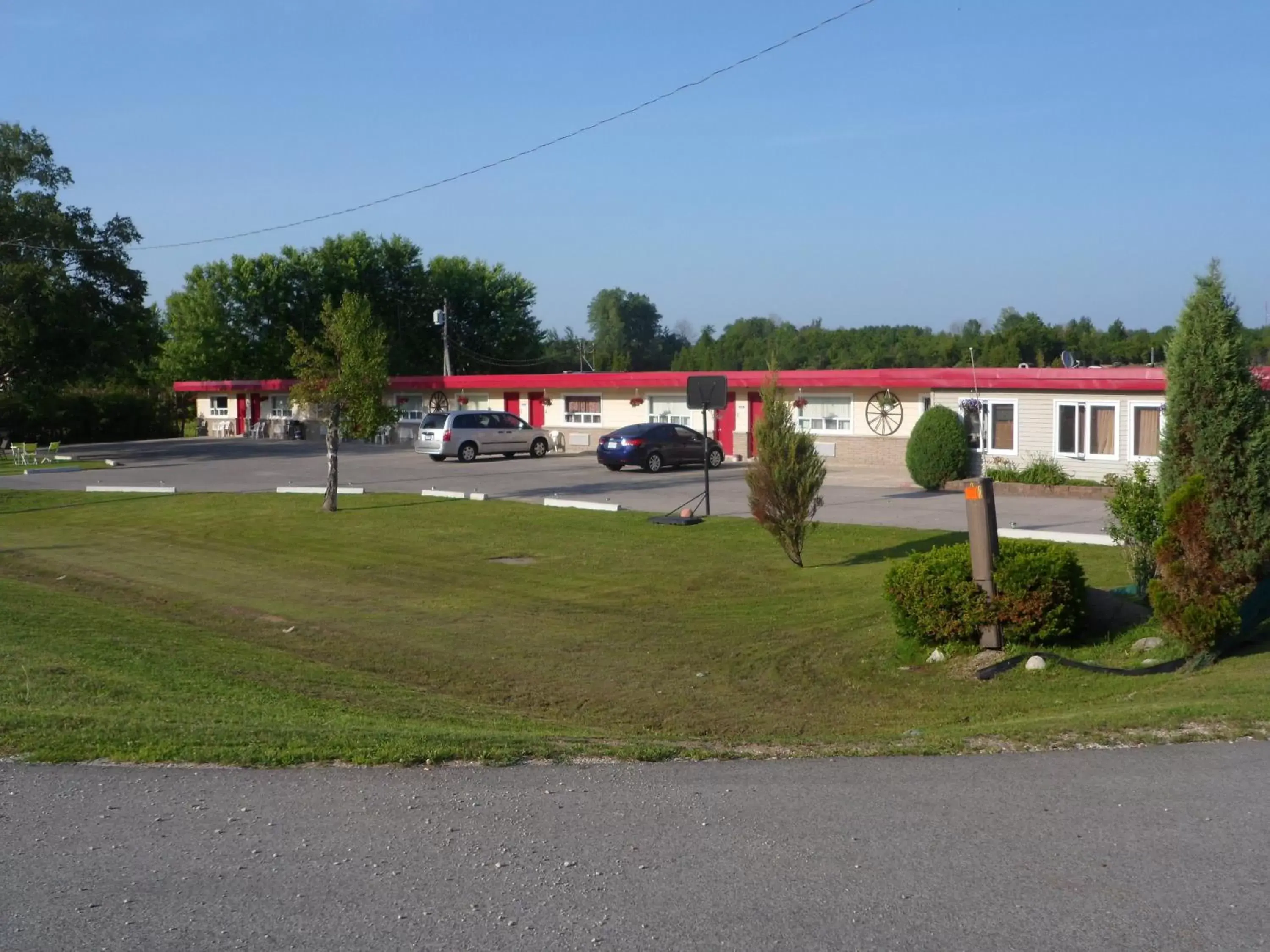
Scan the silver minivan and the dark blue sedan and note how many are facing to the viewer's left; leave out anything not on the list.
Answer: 0

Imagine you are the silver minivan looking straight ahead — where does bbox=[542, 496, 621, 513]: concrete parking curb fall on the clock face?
The concrete parking curb is roughly at 4 o'clock from the silver minivan.

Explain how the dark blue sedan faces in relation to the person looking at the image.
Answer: facing away from the viewer and to the right of the viewer

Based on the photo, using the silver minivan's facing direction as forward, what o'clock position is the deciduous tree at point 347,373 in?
The deciduous tree is roughly at 5 o'clock from the silver minivan.

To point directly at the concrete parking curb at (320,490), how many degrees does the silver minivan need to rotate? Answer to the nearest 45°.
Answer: approximately 135° to its right

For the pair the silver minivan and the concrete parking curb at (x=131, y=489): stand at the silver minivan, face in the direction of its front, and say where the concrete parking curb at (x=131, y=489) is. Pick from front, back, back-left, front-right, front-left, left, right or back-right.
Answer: back

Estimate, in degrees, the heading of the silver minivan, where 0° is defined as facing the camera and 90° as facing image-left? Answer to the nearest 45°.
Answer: approximately 225°
